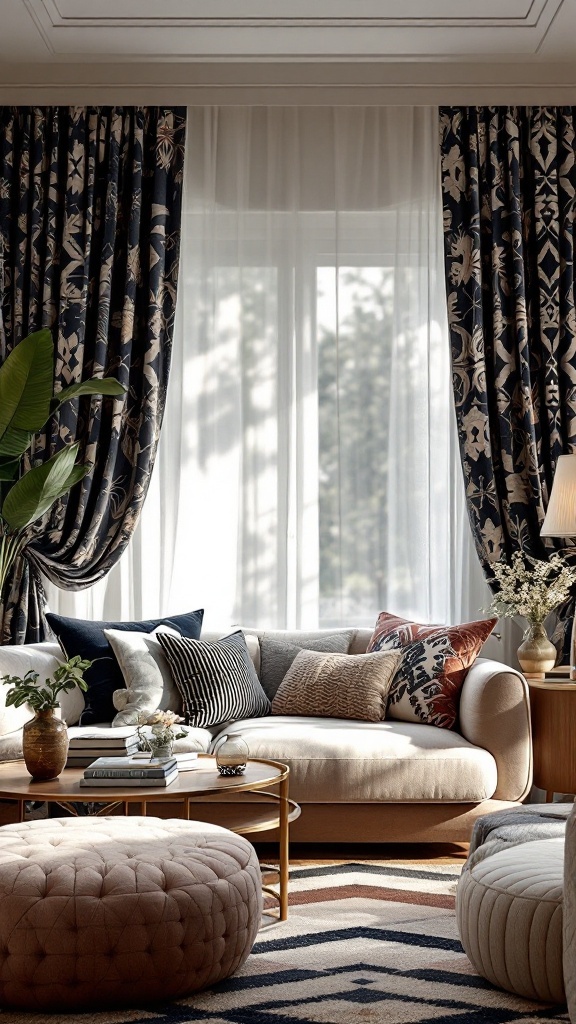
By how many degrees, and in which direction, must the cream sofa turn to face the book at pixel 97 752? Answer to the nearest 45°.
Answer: approximately 45° to its right

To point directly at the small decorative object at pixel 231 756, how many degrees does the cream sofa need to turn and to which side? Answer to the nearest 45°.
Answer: approximately 45° to its right

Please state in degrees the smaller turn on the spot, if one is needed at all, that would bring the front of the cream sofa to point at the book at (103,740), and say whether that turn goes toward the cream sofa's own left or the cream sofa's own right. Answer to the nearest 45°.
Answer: approximately 45° to the cream sofa's own right

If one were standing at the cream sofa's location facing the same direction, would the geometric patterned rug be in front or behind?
in front

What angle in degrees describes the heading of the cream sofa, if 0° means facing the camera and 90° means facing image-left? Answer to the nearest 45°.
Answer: approximately 0°

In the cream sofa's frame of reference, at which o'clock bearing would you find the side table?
The side table is roughly at 8 o'clock from the cream sofa.

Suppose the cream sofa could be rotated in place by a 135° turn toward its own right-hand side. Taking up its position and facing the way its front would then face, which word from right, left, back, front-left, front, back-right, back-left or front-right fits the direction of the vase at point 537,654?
right

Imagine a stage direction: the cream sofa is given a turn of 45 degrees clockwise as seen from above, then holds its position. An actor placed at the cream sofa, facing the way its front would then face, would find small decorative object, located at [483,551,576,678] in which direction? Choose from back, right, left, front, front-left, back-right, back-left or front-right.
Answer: back

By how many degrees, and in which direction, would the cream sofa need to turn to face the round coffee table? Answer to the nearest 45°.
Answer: approximately 45° to its right

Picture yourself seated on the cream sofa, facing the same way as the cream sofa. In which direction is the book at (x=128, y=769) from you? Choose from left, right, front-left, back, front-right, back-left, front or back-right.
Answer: front-right
